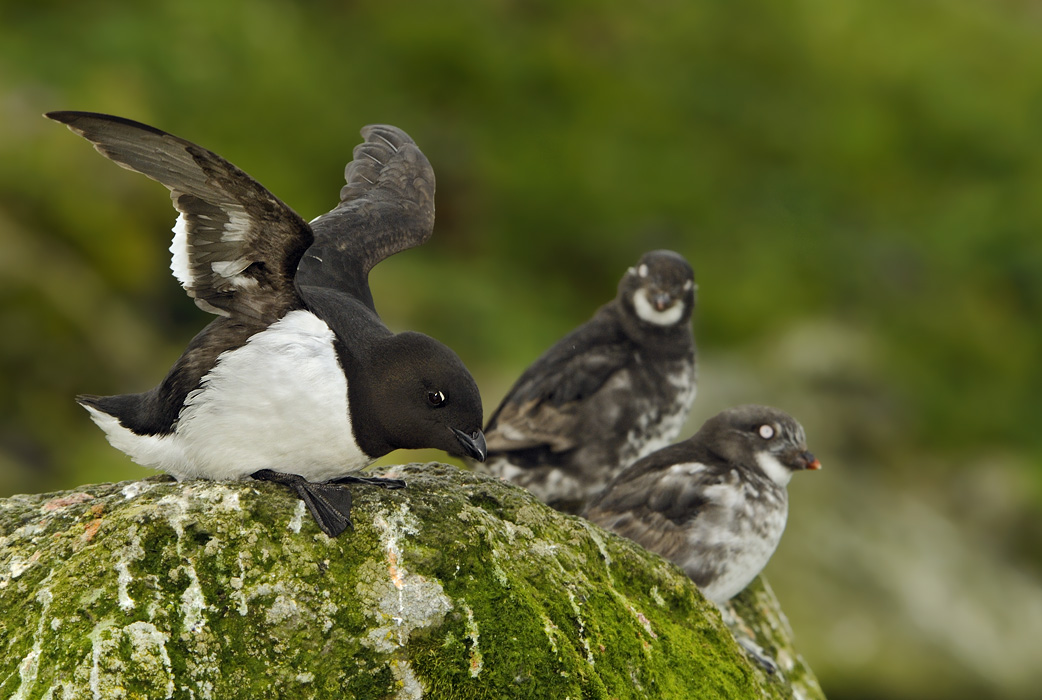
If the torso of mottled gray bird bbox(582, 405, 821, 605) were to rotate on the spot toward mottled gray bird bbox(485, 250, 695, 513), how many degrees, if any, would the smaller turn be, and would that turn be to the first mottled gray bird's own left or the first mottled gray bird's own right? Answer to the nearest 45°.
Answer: approximately 135° to the first mottled gray bird's own left

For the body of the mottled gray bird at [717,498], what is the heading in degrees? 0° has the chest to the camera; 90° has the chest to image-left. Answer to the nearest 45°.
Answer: approximately 270°

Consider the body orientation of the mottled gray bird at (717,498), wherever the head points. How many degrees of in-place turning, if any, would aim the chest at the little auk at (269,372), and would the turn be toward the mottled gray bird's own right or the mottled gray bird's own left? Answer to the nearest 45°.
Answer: approximately 135° to the mottled gray bird's own right
